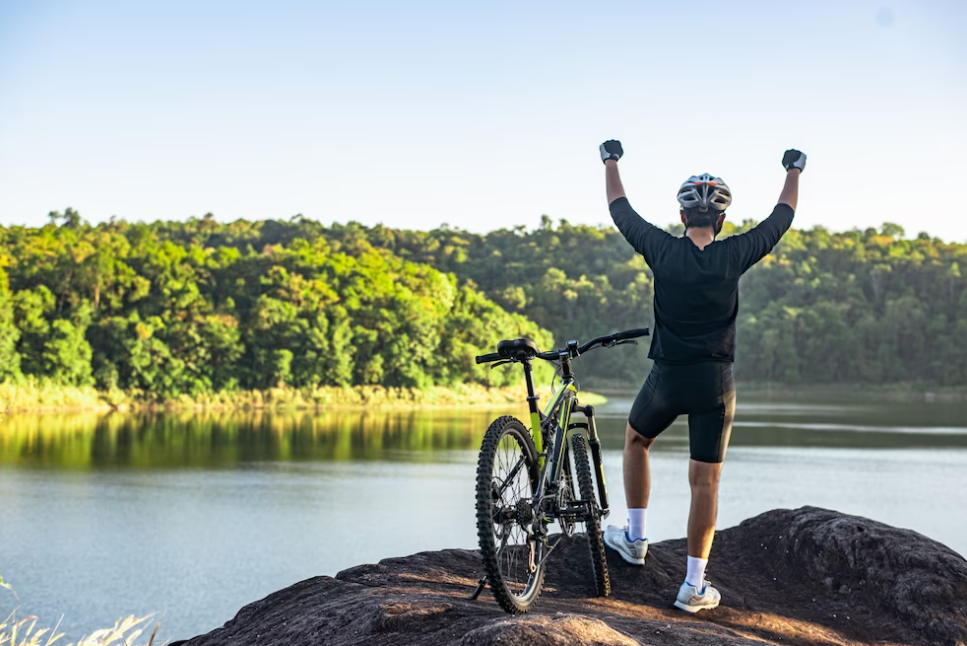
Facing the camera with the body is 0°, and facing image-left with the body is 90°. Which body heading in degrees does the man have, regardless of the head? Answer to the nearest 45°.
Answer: approximately 180°

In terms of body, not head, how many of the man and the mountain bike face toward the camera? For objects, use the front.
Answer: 0

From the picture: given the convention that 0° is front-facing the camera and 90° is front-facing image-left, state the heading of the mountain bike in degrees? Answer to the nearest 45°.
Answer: approximately 225°

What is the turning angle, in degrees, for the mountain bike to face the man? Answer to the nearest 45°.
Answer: approximately 45° to its right

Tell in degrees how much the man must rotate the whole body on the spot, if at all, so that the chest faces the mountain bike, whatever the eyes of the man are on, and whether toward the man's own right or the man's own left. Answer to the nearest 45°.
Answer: approximately 135° to the man's own left

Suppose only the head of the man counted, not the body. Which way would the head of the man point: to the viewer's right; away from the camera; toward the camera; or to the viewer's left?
away from the camera
